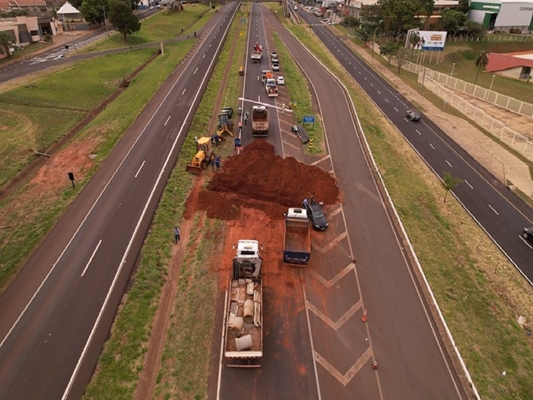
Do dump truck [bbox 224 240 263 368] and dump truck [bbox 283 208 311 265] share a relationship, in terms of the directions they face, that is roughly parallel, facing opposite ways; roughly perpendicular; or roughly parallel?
roughly parallel

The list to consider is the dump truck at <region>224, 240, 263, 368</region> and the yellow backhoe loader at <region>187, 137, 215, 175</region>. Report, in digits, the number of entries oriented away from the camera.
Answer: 1

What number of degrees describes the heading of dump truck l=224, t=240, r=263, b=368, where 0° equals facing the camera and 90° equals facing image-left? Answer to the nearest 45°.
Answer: approximately 180°

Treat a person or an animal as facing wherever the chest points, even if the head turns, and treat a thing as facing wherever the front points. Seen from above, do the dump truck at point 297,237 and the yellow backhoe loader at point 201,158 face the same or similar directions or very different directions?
very different directions

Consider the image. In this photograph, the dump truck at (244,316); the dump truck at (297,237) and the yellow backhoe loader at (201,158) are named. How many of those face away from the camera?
2

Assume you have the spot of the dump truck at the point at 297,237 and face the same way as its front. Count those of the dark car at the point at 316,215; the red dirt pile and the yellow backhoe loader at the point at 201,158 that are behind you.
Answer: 0

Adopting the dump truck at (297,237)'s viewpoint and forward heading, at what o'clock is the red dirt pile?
The red dirt pile is roughly at 11 o'clock from the dump truck.

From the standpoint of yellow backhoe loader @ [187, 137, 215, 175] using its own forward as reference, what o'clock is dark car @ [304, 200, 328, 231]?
The dark car is roughly at 9 o'clock from the yellow backhoe loader.

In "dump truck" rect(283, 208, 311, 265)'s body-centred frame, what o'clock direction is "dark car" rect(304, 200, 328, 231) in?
The dark car is roughly at 1 o'clock from the dump truck.

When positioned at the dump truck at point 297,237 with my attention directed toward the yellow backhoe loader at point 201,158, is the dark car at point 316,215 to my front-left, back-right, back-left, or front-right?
front-right

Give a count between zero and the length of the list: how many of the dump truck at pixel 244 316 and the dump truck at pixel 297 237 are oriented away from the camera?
2

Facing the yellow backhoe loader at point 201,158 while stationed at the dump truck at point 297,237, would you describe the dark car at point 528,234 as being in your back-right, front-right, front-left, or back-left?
back-right

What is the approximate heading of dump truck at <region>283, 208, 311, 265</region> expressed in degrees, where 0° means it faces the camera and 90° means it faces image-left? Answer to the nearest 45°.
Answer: approximately 180°

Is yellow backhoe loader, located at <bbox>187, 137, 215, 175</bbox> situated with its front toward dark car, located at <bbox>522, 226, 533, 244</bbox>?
no

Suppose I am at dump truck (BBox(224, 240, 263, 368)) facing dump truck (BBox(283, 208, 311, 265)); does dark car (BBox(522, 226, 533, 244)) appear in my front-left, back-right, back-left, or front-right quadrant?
front-right

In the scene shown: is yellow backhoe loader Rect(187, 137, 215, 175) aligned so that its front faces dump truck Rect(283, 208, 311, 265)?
no

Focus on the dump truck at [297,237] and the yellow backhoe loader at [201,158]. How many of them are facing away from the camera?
1

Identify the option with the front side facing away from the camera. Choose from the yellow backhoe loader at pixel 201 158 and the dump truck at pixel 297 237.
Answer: the dump truck
